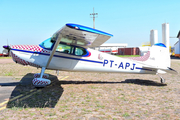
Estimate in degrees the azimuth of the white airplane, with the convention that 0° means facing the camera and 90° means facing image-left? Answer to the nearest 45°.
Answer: approximately 90°

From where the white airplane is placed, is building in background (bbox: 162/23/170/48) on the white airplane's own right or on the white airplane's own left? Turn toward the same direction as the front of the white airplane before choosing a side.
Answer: on the white airplane's own right
